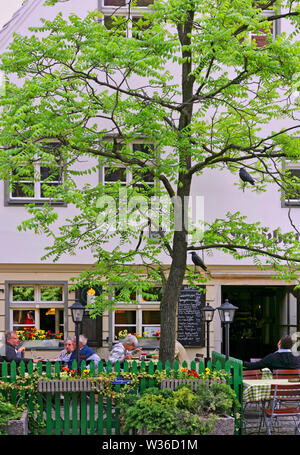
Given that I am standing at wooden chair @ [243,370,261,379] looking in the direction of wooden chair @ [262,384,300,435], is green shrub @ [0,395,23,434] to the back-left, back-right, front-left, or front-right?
front-right

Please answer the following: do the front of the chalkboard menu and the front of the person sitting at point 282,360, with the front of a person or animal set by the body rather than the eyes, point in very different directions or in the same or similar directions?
very different directions

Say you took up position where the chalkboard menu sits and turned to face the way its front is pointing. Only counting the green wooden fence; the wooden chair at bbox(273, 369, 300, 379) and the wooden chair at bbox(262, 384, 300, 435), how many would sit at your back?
0

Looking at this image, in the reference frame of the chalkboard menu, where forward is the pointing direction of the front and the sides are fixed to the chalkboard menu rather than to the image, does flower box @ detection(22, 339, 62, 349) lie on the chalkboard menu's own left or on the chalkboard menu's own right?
on the chalkboard menu's own right

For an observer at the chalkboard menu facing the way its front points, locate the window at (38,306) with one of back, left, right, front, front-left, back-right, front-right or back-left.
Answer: right

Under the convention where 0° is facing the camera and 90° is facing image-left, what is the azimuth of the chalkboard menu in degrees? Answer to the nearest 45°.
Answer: approximately 0°

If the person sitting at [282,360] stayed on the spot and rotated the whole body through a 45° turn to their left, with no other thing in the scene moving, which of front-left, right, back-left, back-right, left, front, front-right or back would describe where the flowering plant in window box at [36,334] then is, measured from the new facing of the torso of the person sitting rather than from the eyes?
front

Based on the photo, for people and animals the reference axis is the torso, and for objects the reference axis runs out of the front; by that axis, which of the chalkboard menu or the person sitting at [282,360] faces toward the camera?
the chalkboard menu

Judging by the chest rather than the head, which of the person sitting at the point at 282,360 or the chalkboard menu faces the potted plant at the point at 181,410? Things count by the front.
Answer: the chalkboard menu
